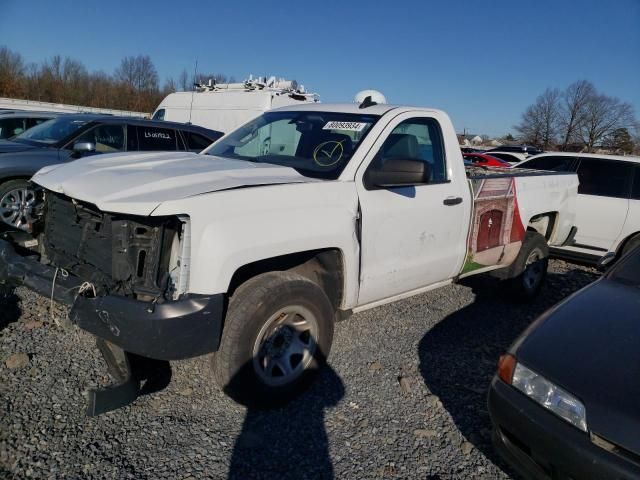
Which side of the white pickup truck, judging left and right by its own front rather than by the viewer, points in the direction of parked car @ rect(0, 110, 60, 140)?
right

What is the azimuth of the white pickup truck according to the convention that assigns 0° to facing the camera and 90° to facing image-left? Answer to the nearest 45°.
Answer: approximately 45°

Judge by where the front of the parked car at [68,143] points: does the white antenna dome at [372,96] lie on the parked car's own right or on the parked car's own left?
on the parked car's own left

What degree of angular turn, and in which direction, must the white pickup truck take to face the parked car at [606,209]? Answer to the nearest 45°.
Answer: approximately 180°

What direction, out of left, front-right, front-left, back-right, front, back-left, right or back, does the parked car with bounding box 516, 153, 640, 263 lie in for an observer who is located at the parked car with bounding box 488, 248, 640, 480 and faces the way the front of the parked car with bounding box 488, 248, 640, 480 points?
back-right

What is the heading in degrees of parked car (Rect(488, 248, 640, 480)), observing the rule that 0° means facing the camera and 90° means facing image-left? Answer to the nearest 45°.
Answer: approximately 45°

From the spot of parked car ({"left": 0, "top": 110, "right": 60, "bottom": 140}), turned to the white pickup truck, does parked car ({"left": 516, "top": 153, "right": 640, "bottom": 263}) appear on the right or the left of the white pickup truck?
left

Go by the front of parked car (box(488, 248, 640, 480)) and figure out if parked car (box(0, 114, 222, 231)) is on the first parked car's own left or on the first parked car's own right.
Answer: on the first parked car's own right

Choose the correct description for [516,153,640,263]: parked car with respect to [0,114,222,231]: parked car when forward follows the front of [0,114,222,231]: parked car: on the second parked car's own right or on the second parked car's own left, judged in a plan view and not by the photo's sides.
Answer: on the second parked car's own left

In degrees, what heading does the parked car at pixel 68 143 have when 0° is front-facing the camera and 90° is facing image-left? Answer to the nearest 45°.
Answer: approximately 45°
